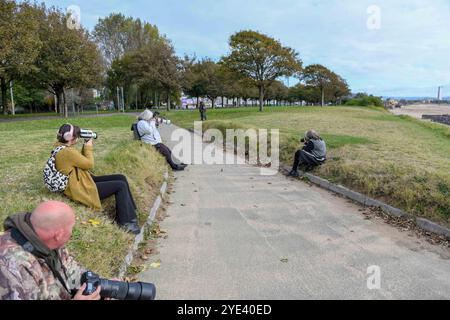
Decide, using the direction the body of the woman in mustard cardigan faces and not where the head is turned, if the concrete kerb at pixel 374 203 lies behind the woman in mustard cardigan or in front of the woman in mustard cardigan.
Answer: in front

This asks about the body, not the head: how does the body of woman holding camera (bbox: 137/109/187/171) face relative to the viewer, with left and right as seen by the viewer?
facing to the right of the viewer

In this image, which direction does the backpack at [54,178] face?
to the viewer's left

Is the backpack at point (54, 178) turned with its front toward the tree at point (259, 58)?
no

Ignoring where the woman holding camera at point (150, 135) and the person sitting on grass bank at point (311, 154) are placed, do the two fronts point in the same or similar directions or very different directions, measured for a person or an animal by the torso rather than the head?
very different directions

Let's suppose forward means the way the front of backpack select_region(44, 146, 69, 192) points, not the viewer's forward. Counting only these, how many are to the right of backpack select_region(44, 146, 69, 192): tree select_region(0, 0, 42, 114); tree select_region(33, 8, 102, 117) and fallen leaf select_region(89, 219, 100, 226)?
2

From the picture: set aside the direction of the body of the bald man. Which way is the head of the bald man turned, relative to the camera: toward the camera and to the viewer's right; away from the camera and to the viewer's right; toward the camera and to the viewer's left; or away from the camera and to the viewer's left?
away from the camera and to the viewer's right

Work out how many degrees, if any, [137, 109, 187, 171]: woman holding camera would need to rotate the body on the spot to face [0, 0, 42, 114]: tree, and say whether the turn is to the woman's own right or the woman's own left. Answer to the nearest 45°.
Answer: approximately 135° to the woman's own left

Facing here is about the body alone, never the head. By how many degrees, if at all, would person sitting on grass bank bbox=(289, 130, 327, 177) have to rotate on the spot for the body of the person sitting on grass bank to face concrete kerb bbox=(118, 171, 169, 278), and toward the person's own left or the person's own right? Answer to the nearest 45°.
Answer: approximately 45° to the person's own left

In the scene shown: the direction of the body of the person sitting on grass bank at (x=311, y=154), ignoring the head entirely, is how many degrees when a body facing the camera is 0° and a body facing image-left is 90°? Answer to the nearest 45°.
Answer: approximately 90°

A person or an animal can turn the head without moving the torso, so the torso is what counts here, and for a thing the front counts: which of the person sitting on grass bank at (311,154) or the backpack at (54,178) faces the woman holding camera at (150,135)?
the person sitting on grass bank

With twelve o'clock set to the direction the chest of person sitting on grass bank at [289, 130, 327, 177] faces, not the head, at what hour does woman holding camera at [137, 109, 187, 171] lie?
The woman holding camera is roughly at 12 o'clock from the person sitting on grass bank.

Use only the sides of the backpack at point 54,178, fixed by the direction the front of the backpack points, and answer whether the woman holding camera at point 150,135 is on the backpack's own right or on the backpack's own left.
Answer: on the backpack's own right

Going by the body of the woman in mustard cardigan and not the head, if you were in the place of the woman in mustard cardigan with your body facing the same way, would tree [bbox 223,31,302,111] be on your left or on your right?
on your left

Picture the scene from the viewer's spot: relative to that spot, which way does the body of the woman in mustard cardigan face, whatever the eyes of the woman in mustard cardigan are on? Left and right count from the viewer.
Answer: facing to the right of the viewer

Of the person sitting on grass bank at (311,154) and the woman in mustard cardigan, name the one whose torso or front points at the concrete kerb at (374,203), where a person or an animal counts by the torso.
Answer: the woman in mustard cardigan

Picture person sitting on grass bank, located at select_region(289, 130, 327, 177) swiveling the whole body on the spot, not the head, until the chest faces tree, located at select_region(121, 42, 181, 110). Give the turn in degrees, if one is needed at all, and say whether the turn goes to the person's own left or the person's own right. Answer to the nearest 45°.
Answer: approximately 45° to the person's own right
